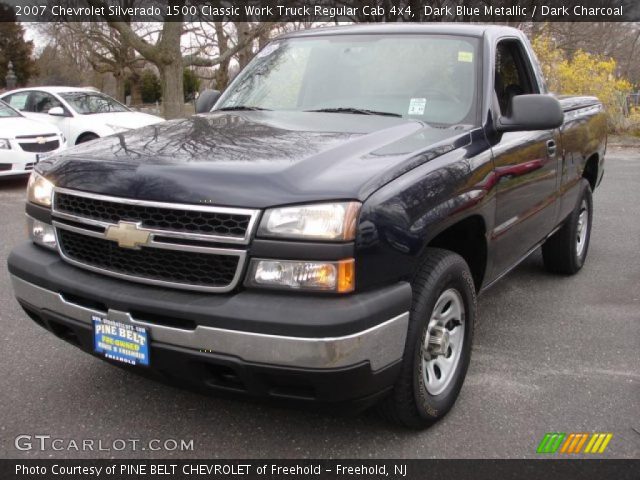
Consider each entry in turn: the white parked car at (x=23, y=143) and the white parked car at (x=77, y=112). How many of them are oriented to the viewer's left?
0

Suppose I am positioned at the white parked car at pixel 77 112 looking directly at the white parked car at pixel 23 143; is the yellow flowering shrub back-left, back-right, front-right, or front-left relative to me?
back-left

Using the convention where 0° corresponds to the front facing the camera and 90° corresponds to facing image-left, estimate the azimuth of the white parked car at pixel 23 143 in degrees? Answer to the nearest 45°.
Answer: approximately 315°

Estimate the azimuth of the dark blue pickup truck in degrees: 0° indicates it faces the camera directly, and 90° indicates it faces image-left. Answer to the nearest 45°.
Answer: approximately 45°

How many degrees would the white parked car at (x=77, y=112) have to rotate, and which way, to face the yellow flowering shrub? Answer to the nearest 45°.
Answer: approximately 45° to its left

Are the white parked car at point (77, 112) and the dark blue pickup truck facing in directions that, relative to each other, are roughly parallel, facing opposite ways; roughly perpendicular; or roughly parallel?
roughly perpendicular

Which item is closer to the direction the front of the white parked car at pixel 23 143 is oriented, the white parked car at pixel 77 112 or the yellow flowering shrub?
the yellow flowering shrub

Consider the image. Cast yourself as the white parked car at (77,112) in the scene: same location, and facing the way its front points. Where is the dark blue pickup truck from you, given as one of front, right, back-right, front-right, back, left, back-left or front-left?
front-right
